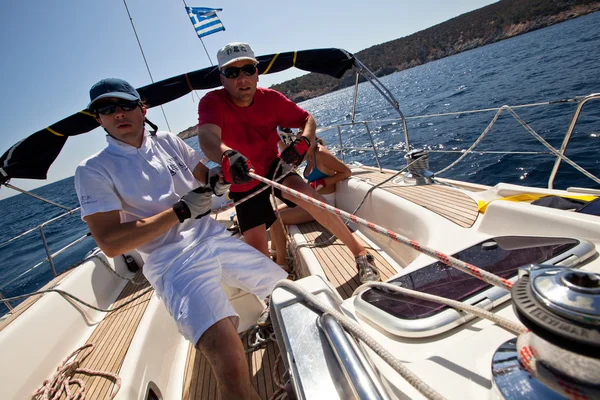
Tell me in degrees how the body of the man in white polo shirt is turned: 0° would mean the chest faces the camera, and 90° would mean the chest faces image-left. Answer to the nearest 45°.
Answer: approximately 315°

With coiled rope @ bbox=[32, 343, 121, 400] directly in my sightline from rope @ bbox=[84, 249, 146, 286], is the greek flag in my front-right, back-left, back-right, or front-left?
back-left

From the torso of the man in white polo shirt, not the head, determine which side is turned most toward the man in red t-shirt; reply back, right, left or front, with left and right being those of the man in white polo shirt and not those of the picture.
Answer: left

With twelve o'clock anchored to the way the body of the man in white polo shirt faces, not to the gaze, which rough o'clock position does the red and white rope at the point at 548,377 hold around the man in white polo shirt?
The red and white rope is roughly at 1 o'clock from the man in white polo shirt.

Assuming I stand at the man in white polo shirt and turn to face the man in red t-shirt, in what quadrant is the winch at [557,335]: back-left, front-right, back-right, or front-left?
back-right

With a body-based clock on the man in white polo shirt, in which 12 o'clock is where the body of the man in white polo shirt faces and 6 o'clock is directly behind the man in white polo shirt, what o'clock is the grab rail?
The grab rail is roughly at 1 o'clock from the man in white polo shirt.

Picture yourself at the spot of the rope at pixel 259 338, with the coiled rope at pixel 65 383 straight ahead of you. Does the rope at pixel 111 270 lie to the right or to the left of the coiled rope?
right

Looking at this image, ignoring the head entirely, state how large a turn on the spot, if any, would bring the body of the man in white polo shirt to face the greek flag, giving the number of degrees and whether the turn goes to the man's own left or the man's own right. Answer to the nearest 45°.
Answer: approximately 135° to the man's own left
